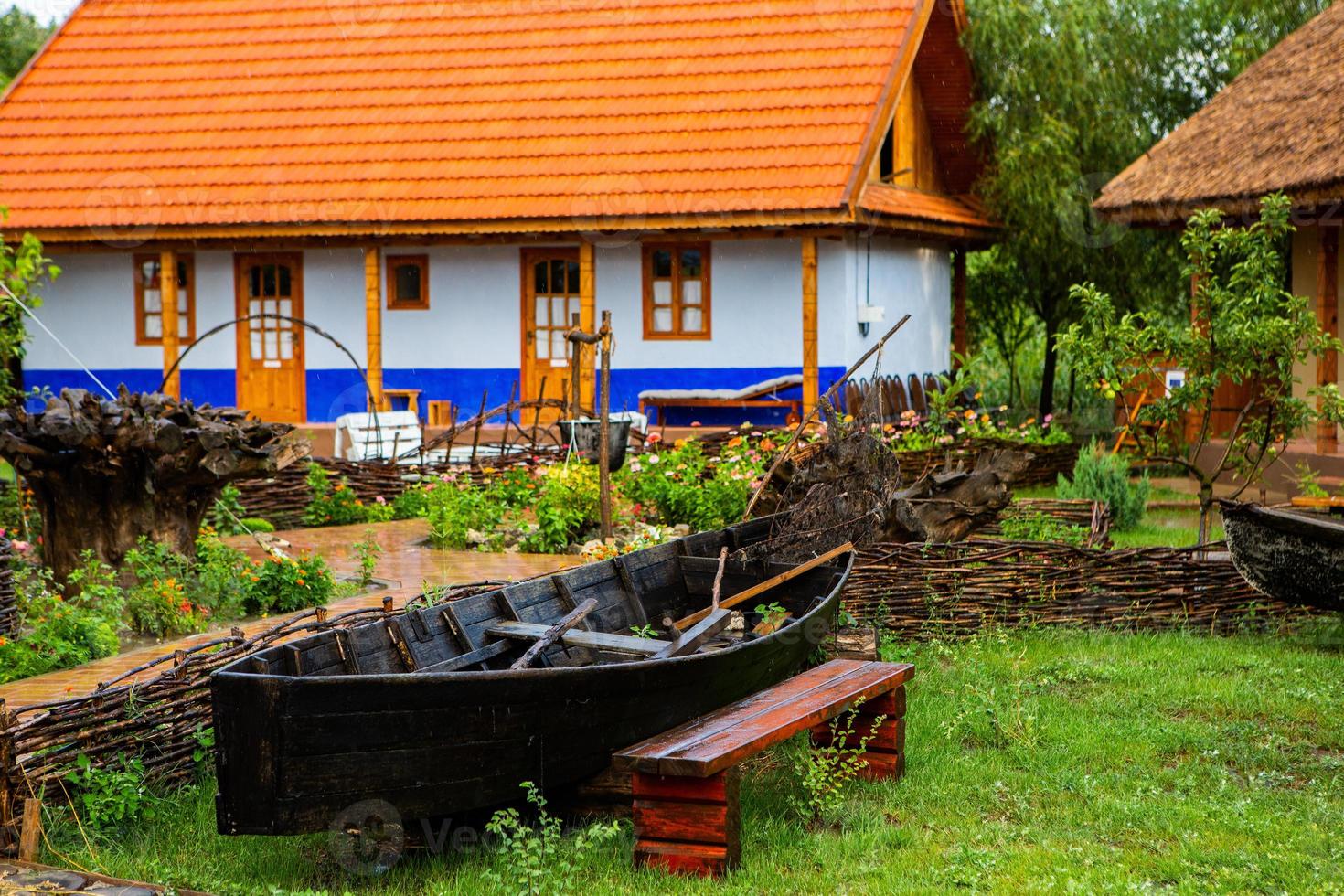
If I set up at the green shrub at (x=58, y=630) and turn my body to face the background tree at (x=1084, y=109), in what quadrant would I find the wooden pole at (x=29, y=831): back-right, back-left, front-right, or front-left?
back-right

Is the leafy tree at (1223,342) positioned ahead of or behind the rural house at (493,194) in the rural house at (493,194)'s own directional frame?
ahead

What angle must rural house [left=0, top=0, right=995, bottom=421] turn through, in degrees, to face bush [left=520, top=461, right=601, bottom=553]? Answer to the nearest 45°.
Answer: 0° — it already faces it

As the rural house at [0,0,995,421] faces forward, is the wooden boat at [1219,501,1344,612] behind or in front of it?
in front

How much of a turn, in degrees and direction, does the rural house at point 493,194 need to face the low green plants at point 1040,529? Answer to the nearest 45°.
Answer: approximately 45° to its left

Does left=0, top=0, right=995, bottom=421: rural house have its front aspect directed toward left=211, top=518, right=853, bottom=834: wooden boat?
yes

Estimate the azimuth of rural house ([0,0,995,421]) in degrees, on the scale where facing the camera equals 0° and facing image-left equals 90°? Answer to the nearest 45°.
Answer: approximately 0°

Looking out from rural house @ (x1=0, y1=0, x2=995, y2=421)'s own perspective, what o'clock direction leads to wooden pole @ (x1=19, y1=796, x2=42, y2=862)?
The wooden pole is roughly at 12 o'clock from the rural house.

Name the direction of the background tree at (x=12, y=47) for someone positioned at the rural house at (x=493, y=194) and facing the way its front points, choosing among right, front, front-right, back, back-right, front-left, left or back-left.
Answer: back-right

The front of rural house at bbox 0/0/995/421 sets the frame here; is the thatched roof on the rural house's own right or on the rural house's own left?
on the rural house's own left
